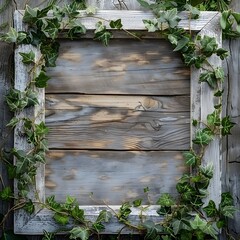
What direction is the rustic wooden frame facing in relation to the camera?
toward the camera
